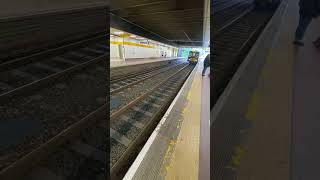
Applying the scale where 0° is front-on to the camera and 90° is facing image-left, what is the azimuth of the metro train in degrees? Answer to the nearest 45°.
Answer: approximately 0°
